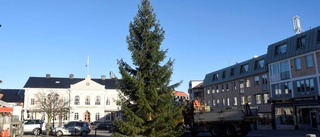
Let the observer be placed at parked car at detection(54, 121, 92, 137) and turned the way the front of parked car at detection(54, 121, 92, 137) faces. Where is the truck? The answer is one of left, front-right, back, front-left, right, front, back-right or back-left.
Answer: back-left

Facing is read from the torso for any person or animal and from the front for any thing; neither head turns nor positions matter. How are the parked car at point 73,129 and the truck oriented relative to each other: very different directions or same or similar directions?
same or similar directions

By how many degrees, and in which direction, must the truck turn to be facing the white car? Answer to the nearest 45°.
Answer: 0° — it already faces it

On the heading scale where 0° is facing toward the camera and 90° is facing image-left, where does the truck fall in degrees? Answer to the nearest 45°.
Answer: approximately 90°

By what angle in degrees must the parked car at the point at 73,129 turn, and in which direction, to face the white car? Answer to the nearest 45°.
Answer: approximately 45° to its right

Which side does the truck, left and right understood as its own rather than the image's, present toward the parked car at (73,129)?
front

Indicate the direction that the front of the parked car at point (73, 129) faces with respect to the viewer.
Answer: facing to the left of the viewer

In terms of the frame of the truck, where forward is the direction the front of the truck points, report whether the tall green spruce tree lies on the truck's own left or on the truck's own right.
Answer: on the truck's own left
